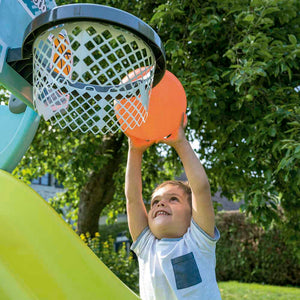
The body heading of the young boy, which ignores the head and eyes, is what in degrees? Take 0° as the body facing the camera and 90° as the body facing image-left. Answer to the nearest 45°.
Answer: approximately 45°

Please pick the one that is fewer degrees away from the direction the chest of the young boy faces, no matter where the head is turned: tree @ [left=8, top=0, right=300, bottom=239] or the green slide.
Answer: the green slide

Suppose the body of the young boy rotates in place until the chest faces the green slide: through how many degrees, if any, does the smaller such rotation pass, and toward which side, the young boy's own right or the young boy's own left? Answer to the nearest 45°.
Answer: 0° — they already face it

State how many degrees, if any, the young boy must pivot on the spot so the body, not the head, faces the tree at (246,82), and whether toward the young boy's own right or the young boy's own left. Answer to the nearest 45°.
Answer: approximately 135° to the young boy's own right

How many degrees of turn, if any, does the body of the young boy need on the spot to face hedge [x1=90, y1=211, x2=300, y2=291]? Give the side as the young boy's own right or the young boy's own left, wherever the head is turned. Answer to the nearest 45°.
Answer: approximately 135° to the young boy's own right

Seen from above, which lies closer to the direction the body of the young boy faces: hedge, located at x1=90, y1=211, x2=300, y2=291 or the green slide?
the green slide
